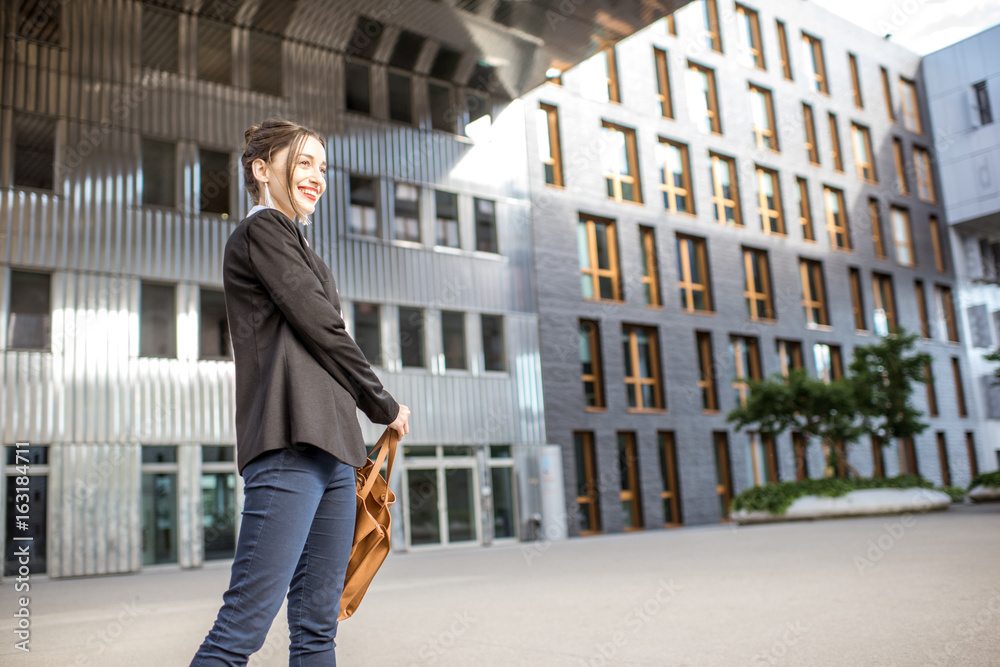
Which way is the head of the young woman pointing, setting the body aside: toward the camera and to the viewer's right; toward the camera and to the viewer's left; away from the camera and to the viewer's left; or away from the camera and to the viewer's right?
toward the camera and to the viewer's right

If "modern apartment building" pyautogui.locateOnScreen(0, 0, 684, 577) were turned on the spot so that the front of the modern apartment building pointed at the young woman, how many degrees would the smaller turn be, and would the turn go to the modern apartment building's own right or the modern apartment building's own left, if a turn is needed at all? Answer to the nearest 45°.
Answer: approximately 45° to the modern apartment building's own right

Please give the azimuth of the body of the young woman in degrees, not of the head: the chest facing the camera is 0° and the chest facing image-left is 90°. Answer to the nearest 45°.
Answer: approximately 270°

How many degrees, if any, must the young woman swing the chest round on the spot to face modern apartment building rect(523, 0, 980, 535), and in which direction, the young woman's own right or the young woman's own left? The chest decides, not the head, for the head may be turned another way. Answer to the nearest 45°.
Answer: approximately 45° to the young woman's own left

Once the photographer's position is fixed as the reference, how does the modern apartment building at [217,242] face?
facing the viewer and to the right of the viewer

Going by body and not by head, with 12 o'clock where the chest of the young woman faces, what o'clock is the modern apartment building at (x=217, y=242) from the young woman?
The modern apartment building is roughly at 9 o'clock from the young woman.

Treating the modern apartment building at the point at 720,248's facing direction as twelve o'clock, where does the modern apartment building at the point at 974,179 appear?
the modern apartment building at the point at 974,179 is roughly at 9 o'clock from the modern apartment building at the point at 720,248.

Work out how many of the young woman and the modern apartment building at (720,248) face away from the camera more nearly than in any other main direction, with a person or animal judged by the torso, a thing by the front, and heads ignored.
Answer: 0

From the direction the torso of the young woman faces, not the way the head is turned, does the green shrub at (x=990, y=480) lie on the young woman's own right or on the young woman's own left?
on the young woman's own left

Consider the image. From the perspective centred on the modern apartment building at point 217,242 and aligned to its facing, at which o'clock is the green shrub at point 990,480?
The green shrub is roughly at 10 o'clock from the modern apartment building.

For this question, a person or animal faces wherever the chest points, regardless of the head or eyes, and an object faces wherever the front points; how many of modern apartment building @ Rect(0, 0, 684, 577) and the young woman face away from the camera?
0

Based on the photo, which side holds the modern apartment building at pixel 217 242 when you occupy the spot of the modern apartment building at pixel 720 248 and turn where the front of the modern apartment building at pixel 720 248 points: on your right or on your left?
on your right
